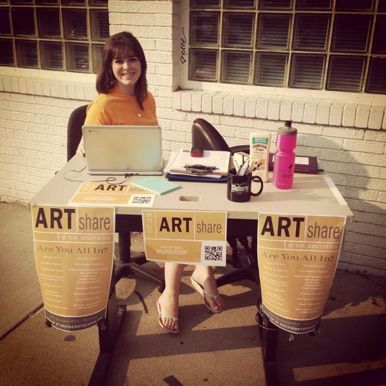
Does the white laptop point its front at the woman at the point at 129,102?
yes

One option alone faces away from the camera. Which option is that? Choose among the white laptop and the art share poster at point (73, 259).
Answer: the white laptop

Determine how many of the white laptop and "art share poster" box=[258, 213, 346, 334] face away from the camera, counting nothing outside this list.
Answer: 1

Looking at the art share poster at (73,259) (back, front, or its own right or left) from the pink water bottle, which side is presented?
left

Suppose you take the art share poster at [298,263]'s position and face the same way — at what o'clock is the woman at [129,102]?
The woman is roughly at 4 o'clock from the art share poster.

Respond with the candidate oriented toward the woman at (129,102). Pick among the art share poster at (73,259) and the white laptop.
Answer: the white laptop

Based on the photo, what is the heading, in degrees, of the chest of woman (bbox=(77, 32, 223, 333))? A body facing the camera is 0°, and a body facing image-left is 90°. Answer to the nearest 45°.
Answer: approximately 315°

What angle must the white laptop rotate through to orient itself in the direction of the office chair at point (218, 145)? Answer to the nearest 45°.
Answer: approximately 45° to its right

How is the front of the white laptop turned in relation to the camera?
facing away from the viewer
